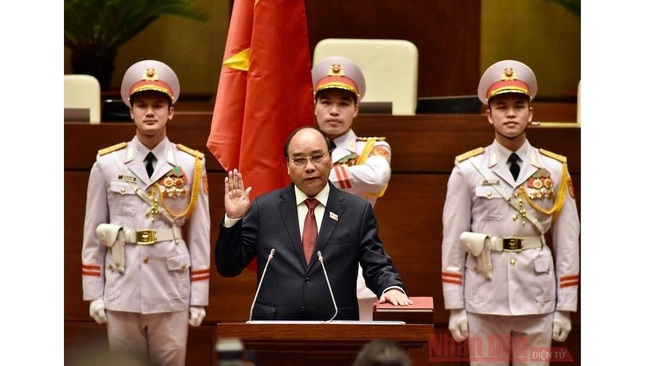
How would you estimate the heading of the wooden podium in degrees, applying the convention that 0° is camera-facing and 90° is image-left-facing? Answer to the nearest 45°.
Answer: approximately 0°

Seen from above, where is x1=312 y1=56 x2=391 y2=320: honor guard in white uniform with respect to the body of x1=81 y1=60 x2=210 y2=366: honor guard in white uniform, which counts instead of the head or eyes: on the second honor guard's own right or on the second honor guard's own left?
on the second honor guard's own left

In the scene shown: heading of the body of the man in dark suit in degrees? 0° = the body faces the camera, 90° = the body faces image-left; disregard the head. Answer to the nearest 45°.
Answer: approximately 0°

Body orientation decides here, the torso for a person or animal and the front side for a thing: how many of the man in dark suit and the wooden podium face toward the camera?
2

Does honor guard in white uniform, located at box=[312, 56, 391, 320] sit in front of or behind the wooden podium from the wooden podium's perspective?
behind

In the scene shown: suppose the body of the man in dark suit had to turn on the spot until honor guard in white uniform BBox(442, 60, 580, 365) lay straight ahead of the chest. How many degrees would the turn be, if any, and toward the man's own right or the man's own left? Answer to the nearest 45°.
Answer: approximately 135° to the man's own left

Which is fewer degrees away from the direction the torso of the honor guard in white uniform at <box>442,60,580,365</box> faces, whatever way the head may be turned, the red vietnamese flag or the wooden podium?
the wooden podium

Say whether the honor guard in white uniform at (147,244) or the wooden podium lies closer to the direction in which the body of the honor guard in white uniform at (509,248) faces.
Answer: the wooden podium
